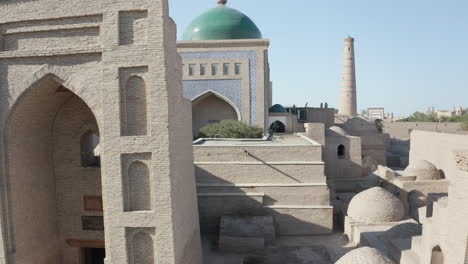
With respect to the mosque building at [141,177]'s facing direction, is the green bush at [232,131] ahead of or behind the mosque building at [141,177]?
behind

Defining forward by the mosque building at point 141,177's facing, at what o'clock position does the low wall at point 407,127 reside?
The low wall is roughly at 7 o'clock from the mosque building.

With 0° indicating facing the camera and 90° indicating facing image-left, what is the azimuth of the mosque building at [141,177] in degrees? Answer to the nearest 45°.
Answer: approximately 0°

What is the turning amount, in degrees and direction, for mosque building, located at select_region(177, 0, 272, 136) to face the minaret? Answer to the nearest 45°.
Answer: approximately 135° to its left
